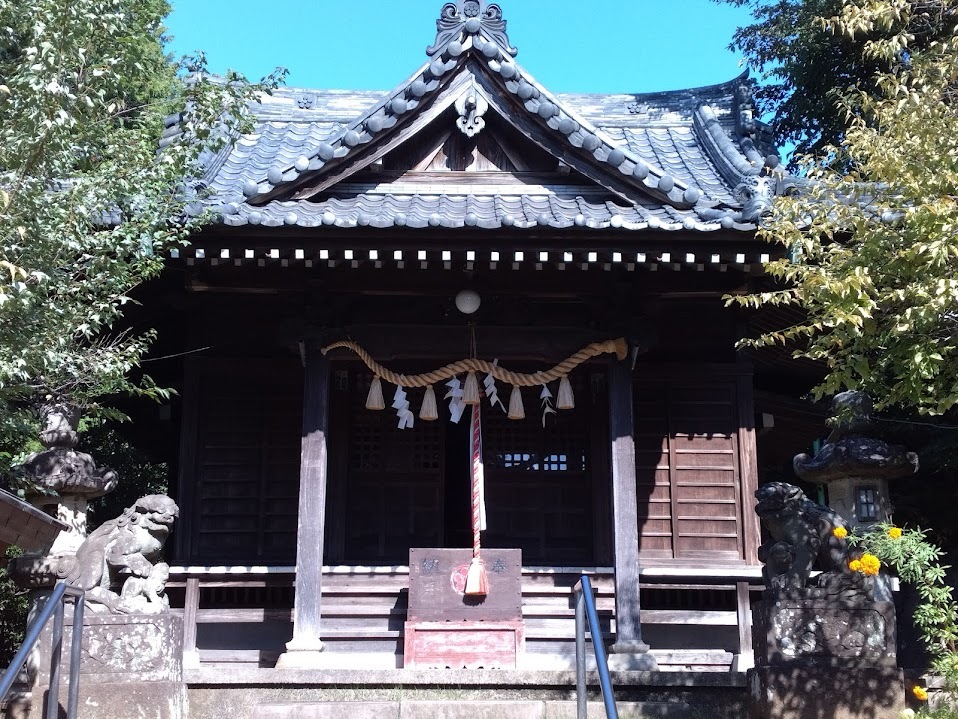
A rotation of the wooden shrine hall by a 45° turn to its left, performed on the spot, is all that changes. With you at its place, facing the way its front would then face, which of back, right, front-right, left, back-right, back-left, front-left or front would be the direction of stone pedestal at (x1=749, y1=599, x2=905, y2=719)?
front

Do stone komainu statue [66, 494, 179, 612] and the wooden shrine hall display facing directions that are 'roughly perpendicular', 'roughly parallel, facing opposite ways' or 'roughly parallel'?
roughly perpendicular

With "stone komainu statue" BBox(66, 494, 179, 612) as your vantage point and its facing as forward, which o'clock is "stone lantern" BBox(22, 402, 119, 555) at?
The stone lantern is roughly at 8 o'clock from the stone komainu statue.

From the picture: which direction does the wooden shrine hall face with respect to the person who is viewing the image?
facing the viewer

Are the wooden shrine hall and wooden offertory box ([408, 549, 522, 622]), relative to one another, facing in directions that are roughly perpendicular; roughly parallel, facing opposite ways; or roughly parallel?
roughly parallel

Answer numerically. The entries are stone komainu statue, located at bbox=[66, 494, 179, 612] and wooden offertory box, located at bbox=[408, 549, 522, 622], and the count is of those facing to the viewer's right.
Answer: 1

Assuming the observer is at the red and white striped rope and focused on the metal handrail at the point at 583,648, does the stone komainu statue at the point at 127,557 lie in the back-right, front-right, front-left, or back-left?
front-right

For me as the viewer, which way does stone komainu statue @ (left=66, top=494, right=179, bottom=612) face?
facing to the right of the viewer

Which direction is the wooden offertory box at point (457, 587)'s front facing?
toward the camera

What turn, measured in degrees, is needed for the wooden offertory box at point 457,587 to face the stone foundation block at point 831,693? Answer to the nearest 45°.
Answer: approximately 45° to its left

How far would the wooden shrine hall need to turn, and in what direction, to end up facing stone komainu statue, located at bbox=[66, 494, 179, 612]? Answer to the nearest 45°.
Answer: approximately 45° to its right

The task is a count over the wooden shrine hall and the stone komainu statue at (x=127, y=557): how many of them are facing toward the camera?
1

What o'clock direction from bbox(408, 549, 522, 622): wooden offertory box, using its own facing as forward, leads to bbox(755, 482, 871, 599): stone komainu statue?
The stone komainu statue is roughly at 10 o'clock from the wooden offertory box.

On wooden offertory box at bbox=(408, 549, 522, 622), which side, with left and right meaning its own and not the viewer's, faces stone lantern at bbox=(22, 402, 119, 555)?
right

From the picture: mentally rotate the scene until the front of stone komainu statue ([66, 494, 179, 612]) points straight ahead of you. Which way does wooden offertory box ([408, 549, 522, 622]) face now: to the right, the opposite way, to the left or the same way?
to the right

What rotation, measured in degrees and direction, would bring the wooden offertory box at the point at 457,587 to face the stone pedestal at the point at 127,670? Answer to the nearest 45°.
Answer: approximately 45° to its right

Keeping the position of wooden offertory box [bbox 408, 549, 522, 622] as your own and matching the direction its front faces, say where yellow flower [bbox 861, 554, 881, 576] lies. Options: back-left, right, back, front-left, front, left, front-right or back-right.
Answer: front-left
